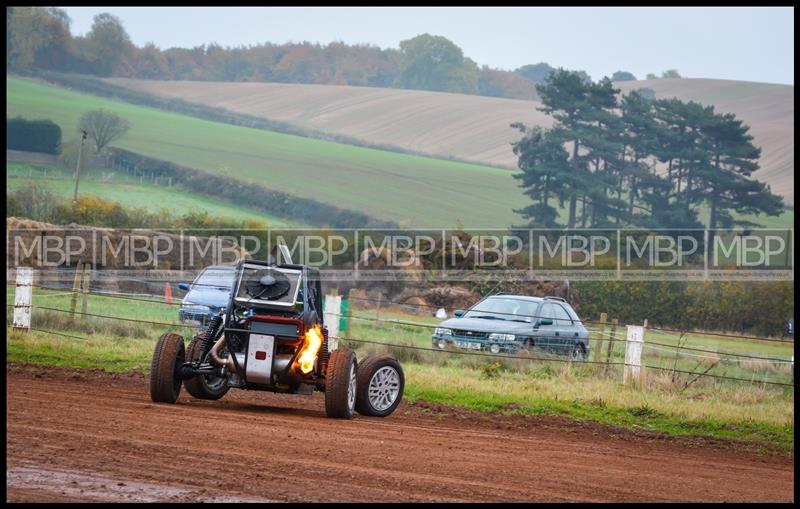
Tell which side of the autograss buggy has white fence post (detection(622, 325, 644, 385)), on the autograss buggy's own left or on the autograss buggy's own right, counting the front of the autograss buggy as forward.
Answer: on the autograss buggy's own right

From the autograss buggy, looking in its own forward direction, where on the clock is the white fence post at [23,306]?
The white fence post is roughly at 11 o'clock from the autograss buggy.

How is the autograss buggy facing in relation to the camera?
away from the camera
